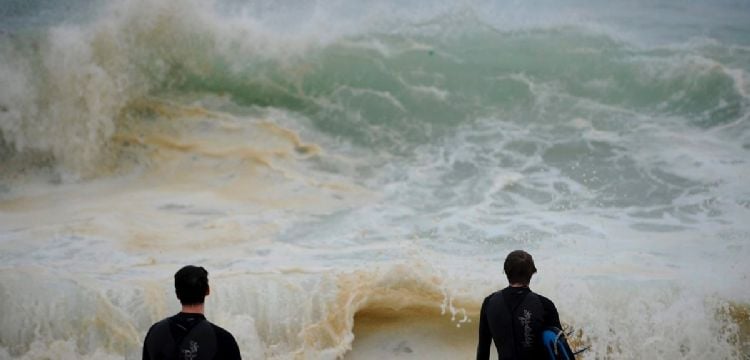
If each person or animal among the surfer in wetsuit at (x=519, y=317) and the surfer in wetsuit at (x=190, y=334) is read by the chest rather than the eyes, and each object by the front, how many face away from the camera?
2

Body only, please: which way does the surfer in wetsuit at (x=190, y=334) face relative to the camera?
away from the camera

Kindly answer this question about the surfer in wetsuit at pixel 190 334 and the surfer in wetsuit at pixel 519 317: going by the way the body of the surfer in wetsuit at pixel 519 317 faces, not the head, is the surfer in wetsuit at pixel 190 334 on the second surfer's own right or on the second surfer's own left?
on the second surfer's own left

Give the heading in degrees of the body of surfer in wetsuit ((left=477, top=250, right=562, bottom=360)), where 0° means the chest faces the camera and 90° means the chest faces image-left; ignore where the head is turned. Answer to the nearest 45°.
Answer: approximately 180°

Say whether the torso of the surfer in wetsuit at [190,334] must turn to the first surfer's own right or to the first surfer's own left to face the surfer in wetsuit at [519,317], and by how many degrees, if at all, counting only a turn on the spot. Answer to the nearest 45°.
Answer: approximately 90° to the first surfer's own right

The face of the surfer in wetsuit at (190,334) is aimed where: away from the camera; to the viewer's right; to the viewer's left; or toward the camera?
away from the camera

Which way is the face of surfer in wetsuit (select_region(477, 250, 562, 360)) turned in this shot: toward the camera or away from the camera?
away from the camera
